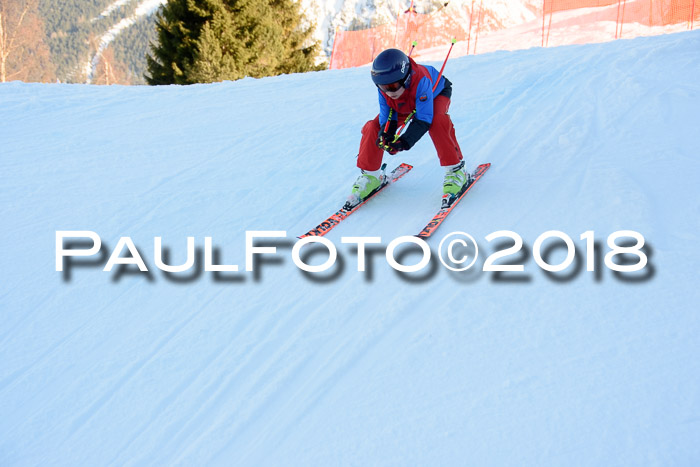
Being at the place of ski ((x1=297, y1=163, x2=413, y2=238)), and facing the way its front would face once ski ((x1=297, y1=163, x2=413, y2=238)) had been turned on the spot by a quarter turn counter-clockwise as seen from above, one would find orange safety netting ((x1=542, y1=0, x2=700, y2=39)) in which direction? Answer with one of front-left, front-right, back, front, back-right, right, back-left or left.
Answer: left

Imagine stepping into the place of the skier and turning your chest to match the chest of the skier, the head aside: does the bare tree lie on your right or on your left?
on your right

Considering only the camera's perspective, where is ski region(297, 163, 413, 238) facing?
facing the viewer and to the left of the viewer

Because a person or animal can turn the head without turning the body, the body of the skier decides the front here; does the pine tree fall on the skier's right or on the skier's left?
on the skier's right

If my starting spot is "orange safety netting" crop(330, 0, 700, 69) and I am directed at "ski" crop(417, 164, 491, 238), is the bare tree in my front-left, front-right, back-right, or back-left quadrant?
back-right

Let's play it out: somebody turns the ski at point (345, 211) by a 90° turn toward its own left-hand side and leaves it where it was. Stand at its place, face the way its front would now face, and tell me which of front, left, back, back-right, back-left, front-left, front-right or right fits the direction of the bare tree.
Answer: back

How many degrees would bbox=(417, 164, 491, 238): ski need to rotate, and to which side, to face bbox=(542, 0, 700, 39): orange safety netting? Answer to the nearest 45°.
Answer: approximately 180°

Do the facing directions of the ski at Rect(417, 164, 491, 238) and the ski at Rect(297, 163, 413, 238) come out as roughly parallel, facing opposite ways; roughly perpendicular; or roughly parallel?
roughly parallel

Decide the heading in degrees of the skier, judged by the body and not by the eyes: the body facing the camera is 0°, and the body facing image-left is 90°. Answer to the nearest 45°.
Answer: approximately 45°

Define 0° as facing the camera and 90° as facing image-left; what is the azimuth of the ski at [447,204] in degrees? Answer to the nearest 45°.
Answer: approximately 45°

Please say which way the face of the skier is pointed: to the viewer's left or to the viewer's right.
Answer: to the viewer's left

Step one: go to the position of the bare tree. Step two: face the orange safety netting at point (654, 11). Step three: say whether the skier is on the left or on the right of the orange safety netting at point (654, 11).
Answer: right

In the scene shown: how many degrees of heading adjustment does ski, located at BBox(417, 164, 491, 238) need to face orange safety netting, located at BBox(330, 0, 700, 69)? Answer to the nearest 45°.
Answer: approximately 135° to its right

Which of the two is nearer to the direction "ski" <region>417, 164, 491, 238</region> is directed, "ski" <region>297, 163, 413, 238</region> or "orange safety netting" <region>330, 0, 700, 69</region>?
the ski
